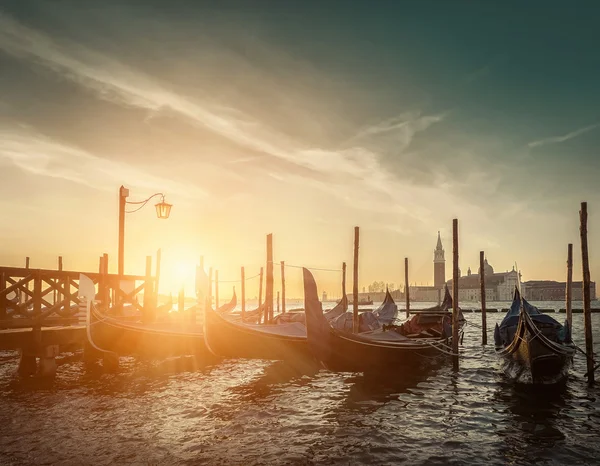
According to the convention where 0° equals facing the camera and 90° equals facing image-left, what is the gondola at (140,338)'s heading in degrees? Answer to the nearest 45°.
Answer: approximately 45°

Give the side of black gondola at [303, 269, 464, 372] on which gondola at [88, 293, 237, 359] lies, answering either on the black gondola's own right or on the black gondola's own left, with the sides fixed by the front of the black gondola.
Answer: on the black gondola's own right

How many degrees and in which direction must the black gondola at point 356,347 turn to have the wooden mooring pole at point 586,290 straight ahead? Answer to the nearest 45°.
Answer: approximately 135° to its left

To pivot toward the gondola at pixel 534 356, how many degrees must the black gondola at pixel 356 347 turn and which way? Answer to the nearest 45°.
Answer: approximately 135° to its left
